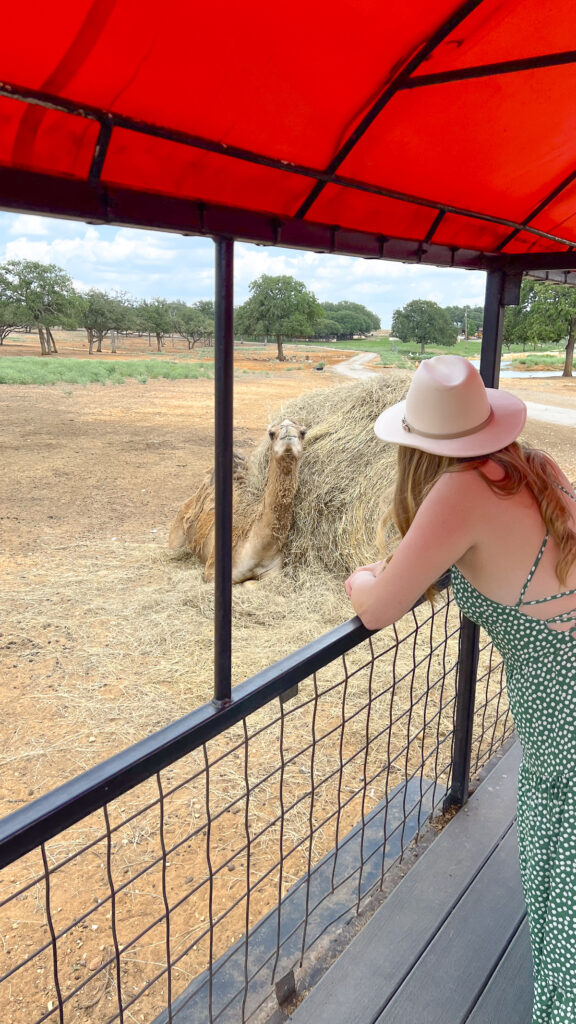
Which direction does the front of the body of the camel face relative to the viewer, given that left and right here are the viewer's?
facing the viewer and to the right of the viewer

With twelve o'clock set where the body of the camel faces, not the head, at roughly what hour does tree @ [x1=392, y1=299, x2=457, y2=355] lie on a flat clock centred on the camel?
The tree is roughly at 8 o'clock from the camel.

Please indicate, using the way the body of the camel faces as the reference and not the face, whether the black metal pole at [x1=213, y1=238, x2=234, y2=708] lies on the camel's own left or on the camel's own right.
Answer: on the camel's own right

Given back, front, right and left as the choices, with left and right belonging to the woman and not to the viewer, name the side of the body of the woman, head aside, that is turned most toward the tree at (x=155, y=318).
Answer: front

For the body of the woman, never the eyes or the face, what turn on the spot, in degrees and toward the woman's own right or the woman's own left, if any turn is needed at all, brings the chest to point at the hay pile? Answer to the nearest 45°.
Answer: approximately 45° to the woman's own right

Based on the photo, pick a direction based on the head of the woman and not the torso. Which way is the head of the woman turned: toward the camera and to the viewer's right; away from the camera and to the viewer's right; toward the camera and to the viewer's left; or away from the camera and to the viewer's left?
away from the camera and to the viewer's left

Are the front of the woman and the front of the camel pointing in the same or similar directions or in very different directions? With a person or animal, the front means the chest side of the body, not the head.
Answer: very different directions

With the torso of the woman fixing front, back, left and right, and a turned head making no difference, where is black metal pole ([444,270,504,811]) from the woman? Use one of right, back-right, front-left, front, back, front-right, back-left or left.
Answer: front-right

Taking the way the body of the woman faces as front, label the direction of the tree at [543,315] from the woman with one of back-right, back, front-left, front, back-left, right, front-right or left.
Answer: front-right

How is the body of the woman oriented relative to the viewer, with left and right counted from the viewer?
facing away from the viewer and to the left of the viewer

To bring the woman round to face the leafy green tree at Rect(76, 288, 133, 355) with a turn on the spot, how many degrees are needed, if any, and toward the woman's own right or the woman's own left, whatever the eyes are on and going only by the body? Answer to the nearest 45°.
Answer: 0° — they already face it

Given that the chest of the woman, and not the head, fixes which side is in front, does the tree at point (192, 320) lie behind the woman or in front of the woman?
in front
